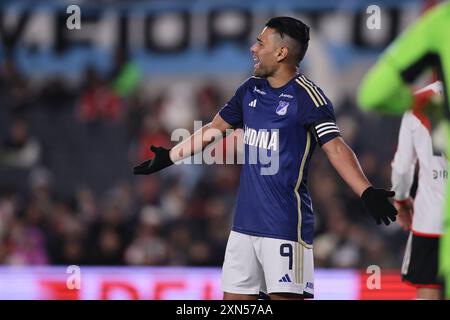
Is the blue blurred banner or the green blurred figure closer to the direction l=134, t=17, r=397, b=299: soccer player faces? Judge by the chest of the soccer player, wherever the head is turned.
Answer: the green blurred figure

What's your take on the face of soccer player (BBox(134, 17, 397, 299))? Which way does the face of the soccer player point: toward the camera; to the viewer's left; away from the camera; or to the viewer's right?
to the viewer's left

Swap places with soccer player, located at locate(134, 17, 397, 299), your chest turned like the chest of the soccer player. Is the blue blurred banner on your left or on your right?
on your right

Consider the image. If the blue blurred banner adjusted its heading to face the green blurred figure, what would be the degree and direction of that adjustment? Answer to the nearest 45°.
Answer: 0° — it already faces them

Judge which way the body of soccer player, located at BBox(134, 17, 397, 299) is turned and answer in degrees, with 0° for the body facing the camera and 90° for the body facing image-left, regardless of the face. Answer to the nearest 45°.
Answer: approximately 45°

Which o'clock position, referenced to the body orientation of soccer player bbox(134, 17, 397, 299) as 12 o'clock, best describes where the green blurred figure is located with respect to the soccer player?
The green blurred figure is roughly at 10 o'clock from the soccer player.

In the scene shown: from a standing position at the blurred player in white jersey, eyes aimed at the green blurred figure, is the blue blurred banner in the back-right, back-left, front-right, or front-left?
back-right

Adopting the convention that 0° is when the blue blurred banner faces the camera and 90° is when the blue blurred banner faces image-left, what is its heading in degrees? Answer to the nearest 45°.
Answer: approximately 0°

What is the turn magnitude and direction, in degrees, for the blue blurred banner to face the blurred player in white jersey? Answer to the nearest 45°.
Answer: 0° — it already faces them
